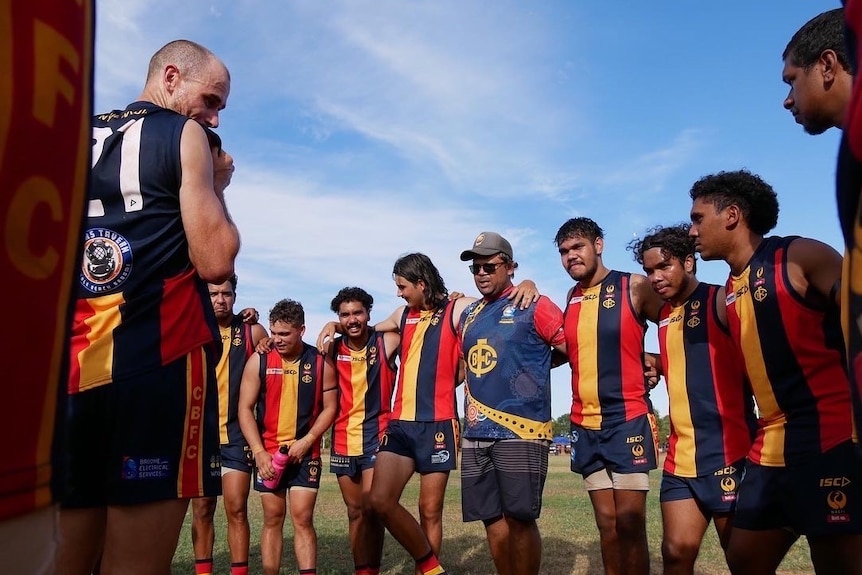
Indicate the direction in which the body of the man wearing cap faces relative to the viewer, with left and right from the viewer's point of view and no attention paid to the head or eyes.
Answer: facing the viewer and to the left of the viewer
